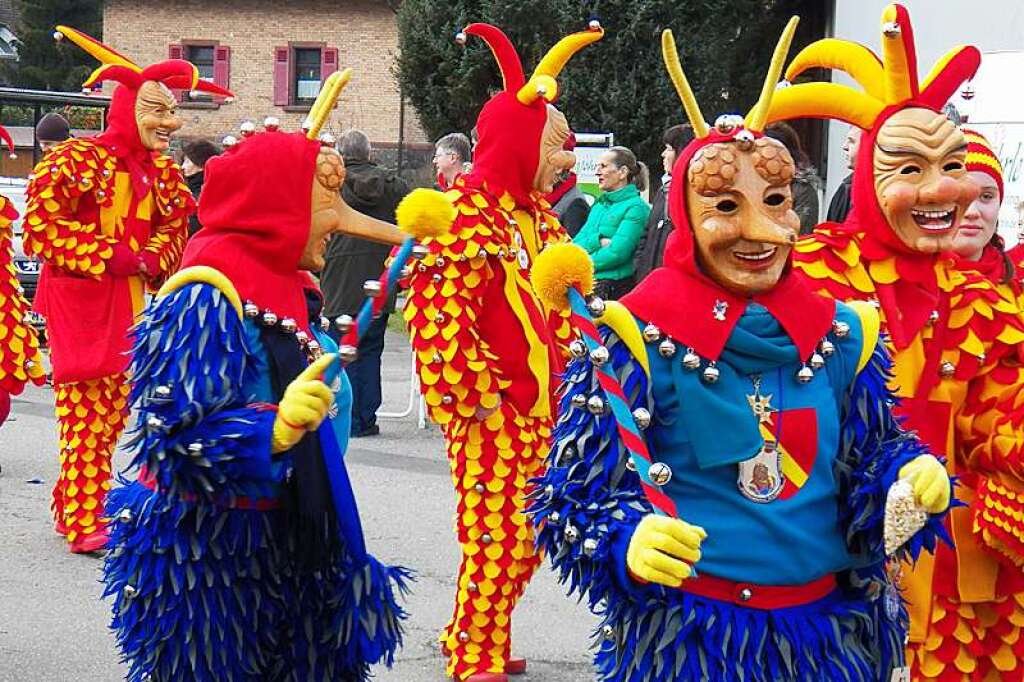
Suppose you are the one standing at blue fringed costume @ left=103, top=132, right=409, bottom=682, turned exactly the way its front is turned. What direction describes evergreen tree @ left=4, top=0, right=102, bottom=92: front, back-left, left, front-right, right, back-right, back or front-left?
left

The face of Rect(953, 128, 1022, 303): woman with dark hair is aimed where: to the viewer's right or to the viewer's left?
to the viewer's left

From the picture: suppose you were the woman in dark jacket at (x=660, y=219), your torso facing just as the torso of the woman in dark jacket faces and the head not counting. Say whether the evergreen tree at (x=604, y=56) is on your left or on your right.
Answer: on your right

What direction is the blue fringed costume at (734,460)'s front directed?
toward the camera

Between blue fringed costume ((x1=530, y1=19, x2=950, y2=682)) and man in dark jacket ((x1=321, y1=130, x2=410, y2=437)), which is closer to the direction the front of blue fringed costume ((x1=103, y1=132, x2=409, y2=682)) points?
the blue fringed costume

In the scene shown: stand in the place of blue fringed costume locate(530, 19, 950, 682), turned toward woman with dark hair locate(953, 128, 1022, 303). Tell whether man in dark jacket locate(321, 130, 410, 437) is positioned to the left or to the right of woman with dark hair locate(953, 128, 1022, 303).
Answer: left

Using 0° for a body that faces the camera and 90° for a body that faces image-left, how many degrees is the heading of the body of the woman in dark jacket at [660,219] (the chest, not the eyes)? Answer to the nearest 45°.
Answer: approximately 45°

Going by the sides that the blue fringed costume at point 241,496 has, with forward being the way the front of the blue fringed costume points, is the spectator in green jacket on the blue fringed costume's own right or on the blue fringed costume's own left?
on the blue fringed costume's own left

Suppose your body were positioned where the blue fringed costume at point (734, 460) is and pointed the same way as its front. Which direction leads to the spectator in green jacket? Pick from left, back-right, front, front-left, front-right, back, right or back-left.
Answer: back

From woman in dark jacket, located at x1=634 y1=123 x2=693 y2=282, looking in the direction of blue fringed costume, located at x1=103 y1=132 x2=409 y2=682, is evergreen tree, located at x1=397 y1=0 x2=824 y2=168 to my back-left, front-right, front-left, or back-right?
back-right

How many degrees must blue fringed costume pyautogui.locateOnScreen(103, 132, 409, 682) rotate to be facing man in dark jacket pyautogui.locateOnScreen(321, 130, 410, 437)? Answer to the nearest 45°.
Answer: approximately 90° to its left

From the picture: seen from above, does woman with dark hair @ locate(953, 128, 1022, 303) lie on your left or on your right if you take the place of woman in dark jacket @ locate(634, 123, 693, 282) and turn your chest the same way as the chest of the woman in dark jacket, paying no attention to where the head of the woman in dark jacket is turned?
on your left

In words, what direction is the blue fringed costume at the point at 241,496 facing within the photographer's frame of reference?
facing to the right of the viewer

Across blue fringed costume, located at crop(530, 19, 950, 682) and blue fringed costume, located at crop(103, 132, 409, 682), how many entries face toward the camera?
1

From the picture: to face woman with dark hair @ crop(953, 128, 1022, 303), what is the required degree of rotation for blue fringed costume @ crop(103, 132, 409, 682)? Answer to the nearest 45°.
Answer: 0° — it already faces them

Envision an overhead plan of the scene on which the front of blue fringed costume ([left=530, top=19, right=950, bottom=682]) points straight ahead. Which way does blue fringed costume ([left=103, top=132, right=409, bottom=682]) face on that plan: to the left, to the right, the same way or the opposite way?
to the left

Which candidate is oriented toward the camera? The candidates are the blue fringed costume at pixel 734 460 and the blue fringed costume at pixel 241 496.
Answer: the blue fringed costume at pixel 734 460
